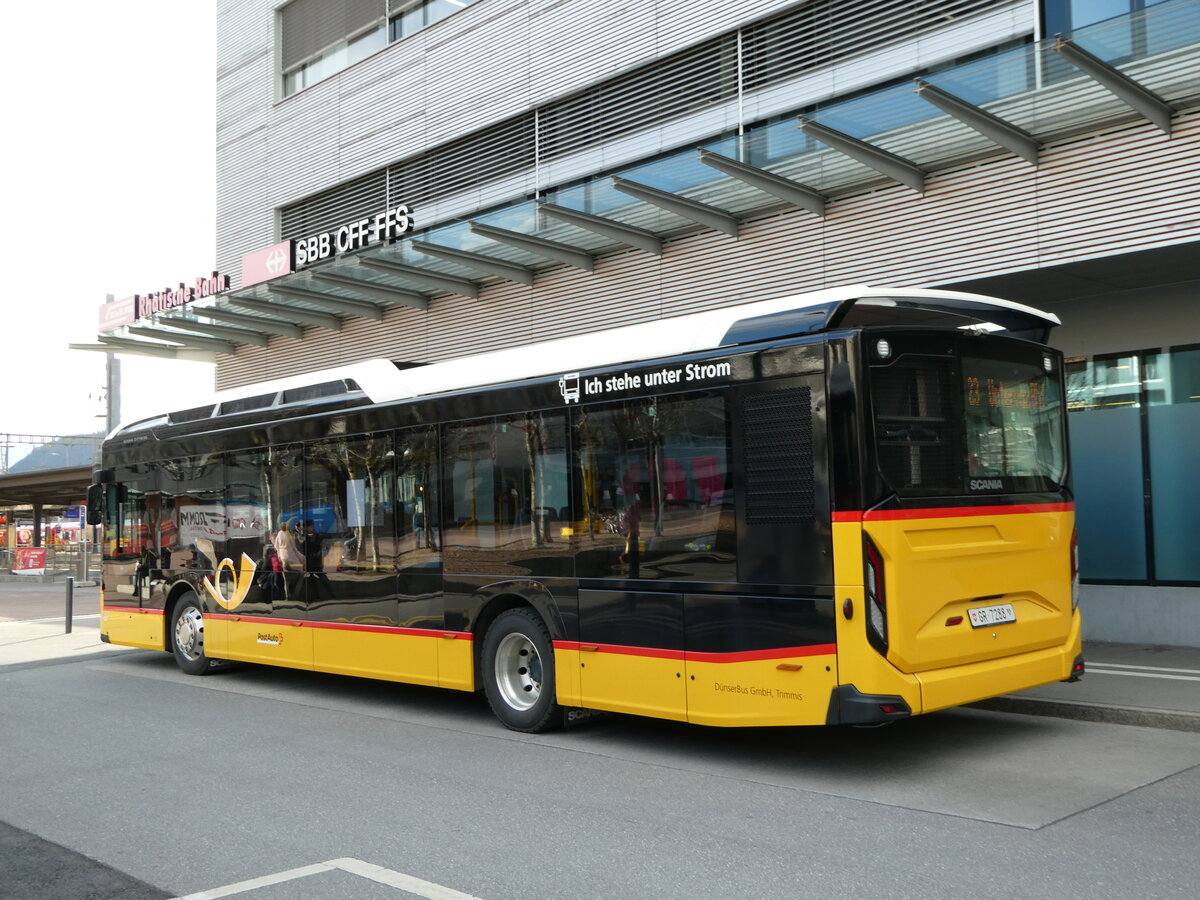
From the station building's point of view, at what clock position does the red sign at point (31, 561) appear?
The red sign is roughly at 3 o'clock from the station building.

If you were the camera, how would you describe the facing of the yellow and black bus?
facing away from the viewer and to the left of the viewer

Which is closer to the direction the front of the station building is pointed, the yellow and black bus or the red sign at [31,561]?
the yellow and black bus

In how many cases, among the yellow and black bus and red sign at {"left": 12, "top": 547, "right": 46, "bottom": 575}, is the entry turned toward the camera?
1

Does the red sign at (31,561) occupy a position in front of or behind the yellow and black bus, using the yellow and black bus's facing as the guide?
in front

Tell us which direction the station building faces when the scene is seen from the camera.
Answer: facing the viewer and to the left of the viewer

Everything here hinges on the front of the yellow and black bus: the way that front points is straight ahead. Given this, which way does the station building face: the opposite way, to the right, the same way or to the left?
to the left

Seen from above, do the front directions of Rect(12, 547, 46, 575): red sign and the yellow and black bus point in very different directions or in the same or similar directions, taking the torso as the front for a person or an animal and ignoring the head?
very different directions

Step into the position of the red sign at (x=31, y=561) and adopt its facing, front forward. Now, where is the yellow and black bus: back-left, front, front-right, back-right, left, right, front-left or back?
front

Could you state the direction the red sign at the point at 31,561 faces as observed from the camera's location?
facing the viewer
